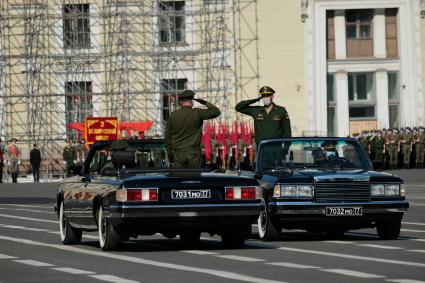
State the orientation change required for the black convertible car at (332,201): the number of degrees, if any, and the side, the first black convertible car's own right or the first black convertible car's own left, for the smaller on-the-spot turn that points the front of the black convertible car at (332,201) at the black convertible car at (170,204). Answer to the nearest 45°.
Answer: approximately 45° to the first black convertible car's own right

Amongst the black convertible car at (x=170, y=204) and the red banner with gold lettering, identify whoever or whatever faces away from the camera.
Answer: the black convertible car

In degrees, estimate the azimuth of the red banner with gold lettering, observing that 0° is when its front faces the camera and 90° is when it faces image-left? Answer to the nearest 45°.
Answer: approximately 0°

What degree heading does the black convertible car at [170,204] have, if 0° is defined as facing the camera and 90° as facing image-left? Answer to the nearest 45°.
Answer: approximately 180°

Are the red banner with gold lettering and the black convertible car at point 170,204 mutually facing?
yes

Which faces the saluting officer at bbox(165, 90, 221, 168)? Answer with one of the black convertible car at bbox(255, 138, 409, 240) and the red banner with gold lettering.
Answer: the red banner with gold lettering

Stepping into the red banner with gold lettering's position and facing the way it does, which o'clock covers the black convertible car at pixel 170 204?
The black convertible car is roughly at 12 o'clock from the red banner with gold lettering.

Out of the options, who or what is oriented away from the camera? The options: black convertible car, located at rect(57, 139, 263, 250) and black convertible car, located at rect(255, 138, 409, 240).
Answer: black convertible car, located at rect(57, 139, 263, 250)

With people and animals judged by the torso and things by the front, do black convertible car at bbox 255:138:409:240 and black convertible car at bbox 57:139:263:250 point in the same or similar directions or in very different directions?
very different directions

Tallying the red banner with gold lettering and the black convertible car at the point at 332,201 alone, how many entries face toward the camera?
2
